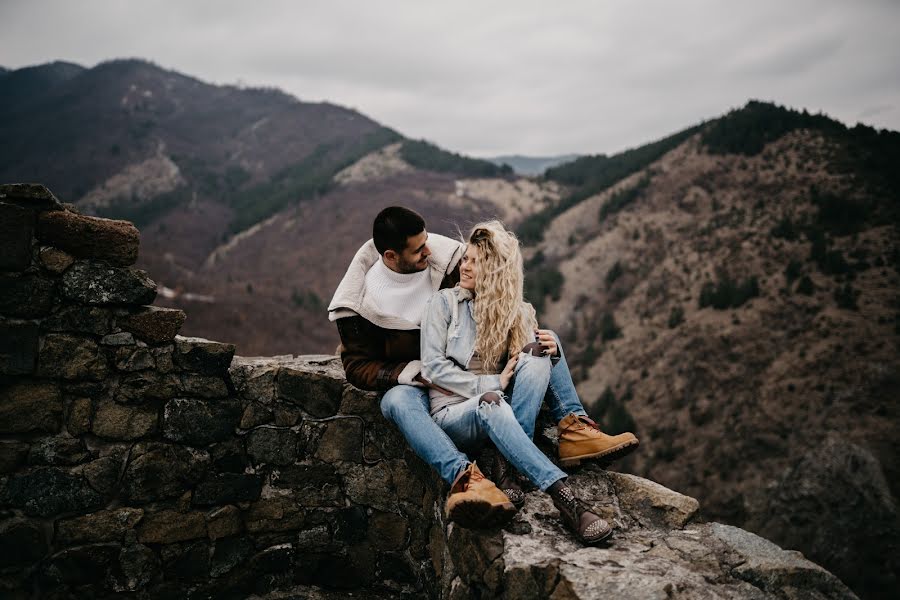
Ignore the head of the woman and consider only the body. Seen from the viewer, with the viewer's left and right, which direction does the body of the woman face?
facing the viewer and to the right of the viewer

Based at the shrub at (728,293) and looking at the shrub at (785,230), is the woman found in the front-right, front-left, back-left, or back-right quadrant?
back-right

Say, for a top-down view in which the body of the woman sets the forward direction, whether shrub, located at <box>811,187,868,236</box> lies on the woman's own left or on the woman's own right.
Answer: on the woman's own left

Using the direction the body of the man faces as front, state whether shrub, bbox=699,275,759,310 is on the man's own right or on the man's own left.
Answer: on the man's own left

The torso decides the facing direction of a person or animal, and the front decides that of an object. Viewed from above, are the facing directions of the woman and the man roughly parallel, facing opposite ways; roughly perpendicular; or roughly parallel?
roughly parallel

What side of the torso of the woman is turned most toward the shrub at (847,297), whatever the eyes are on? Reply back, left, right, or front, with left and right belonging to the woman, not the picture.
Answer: left

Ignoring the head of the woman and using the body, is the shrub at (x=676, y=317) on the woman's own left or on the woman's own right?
on the woman's own left

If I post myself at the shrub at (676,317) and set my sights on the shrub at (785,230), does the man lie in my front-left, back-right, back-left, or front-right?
back-right

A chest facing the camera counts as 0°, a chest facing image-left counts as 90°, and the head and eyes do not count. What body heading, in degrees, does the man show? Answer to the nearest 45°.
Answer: approximately 315°
